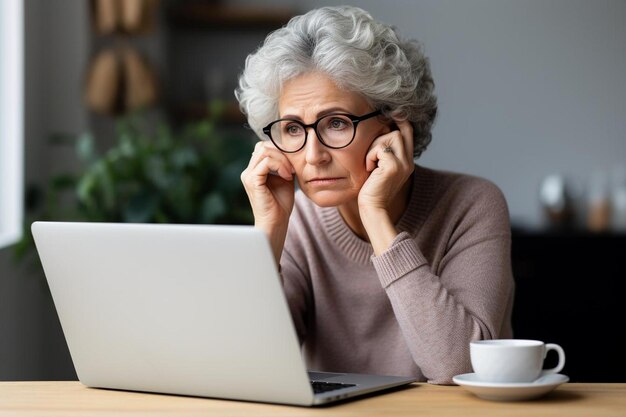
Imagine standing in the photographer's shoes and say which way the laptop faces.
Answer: facing away from the viewer and to the right of the viewer

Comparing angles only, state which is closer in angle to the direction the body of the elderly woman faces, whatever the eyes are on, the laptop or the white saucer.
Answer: the laptop

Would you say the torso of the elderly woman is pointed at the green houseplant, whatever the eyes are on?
no

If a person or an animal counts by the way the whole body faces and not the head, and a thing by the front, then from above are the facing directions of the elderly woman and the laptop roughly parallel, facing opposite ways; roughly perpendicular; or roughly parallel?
roughly parallel, facing opposite ways

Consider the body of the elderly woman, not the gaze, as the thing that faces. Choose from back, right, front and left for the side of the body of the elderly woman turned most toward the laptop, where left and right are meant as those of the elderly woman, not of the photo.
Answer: front

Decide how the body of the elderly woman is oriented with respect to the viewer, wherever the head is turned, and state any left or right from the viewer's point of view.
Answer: facing the viewer and to the left of the viewer

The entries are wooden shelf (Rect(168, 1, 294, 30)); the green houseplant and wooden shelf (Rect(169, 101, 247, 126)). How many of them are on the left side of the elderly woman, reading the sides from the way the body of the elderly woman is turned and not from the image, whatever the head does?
0

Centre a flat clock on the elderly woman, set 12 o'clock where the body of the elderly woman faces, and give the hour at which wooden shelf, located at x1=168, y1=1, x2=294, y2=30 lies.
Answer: The wooden shelf is roughly at 4 o'clock from the elderly woman.

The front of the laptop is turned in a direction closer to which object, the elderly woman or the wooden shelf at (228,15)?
the elderly woman

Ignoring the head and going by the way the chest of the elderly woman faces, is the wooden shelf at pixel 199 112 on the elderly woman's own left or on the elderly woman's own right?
on the elderly woman's own right

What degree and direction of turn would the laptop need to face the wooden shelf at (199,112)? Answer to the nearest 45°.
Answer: approximately 45° to its left

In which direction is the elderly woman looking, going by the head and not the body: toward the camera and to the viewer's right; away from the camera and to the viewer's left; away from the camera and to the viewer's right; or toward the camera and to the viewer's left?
toward the camera and to the viewer's left

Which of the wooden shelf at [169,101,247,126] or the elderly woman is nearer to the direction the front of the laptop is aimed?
the elderly woman

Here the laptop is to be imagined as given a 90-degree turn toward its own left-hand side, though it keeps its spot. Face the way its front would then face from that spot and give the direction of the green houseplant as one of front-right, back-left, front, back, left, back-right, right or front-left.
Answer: front-right
